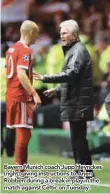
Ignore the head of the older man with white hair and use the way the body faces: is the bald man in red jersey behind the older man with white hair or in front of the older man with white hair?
in front

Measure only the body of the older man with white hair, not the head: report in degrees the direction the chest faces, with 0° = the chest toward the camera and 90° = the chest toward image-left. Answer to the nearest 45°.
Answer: approximately 90°

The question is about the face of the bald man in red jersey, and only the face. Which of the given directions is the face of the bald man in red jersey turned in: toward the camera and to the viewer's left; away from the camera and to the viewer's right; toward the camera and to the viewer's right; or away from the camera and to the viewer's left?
away from the camera and to the viewer's right
